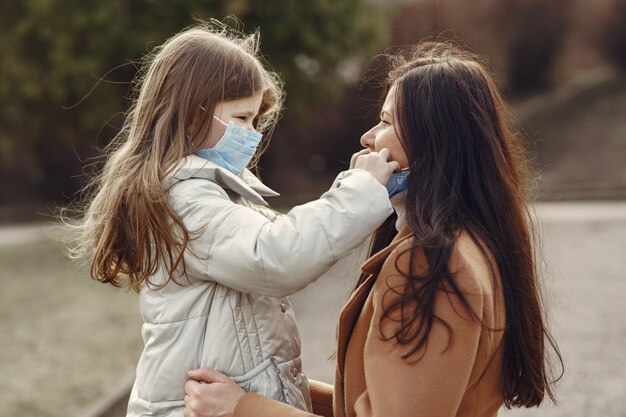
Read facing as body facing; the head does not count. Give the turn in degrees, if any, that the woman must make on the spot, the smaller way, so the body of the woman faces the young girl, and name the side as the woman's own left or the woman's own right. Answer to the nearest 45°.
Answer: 0° — they already face them

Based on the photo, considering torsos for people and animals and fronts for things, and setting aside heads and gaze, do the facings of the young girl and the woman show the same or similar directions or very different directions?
very different directions

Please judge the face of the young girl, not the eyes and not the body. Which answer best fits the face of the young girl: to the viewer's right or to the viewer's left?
to the viewer's right

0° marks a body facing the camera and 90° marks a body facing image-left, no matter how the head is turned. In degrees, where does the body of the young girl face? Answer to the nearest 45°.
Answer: approximately 270°

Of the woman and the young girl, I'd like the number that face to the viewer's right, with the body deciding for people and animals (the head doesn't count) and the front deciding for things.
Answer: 1

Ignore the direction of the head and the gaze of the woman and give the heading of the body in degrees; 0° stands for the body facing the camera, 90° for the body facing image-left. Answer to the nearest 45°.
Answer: approximately 90°
